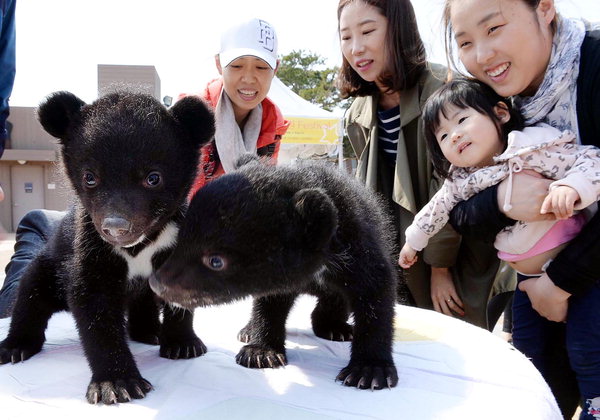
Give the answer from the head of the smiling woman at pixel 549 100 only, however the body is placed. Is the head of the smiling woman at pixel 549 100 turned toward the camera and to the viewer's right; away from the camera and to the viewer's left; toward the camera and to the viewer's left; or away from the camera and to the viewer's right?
toward the camera and to the viewer's left

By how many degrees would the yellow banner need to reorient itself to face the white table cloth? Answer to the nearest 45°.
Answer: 0° — it already faces it

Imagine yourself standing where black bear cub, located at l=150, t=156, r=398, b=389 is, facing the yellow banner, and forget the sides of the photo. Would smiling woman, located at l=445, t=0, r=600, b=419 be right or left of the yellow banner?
right

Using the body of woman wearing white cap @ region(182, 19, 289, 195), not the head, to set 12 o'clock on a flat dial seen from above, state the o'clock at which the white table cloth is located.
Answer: The white table cloth is roughly at 12 o'clock from the woman wearing white cap.

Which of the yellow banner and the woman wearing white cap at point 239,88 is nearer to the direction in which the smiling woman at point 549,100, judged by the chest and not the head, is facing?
the woman wearing white cap

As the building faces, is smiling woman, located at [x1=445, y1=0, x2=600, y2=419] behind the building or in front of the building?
in front

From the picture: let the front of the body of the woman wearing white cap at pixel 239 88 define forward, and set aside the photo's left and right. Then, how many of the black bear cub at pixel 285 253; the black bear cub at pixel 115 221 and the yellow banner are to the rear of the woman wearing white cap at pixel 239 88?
1

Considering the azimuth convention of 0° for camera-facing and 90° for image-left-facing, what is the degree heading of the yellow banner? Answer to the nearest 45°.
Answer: approximately 0°

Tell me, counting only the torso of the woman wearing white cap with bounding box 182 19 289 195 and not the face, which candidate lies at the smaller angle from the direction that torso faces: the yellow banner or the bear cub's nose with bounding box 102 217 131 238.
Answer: the bear cub's nose

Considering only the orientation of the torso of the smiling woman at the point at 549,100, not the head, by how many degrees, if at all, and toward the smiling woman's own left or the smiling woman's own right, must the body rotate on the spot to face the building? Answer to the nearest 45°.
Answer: approximately 90° to the smiling woman's own right
